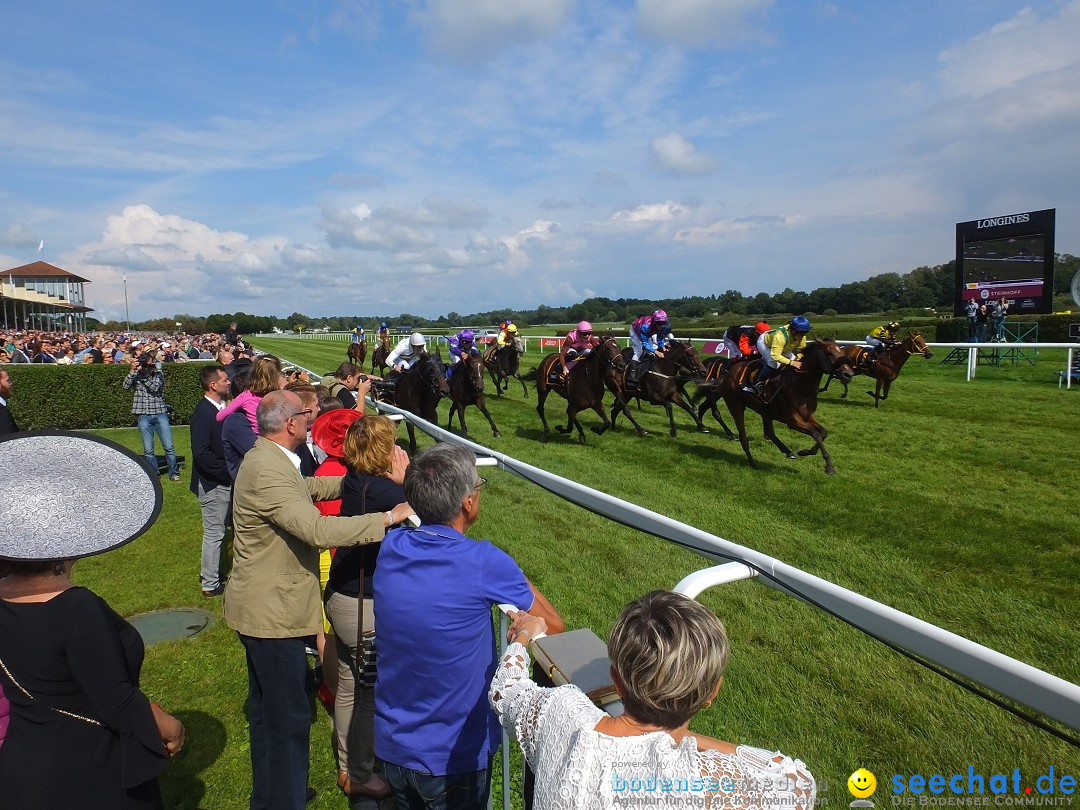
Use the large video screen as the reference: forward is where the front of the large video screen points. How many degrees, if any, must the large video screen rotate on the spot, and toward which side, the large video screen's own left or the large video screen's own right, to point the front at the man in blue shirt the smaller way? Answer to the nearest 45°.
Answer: approximately 45° to the large video screen's own left

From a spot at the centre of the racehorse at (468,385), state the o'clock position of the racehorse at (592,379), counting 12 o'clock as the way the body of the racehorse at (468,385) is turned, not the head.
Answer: the racehorse at (592,379) is roughly at 11 o'clock from the racehorse at (468,385).

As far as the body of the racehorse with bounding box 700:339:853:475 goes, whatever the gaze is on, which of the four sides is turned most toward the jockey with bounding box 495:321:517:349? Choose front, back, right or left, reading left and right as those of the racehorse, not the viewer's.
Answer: back

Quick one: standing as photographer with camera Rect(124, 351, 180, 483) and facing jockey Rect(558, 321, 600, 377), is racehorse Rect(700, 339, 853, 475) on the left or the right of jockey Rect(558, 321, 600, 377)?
right

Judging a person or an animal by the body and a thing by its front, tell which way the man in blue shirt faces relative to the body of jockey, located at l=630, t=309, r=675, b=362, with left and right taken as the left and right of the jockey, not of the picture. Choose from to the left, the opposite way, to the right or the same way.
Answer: to the left

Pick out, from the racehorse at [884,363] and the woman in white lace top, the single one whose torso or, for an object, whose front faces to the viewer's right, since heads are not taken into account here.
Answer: the racehorse

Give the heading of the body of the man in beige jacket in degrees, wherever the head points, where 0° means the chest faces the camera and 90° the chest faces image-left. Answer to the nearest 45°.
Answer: approximately 270°

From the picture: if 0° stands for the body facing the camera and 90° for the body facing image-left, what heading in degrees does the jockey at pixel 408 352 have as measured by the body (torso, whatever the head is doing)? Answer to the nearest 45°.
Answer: approximately 315°

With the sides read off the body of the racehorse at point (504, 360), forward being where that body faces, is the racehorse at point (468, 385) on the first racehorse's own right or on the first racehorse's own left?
on the first racehorse's own right

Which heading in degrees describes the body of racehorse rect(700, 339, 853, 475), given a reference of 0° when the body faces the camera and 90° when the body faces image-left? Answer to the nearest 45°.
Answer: approximately 315°

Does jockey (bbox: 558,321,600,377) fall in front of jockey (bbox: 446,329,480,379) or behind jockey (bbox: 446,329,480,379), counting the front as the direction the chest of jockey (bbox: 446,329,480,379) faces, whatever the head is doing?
in front

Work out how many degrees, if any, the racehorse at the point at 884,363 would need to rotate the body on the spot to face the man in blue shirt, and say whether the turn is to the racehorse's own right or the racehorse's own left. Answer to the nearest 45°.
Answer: approximately 90° to the racehorse's own right

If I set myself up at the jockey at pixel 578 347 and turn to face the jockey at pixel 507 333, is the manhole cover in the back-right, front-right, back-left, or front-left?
back-left

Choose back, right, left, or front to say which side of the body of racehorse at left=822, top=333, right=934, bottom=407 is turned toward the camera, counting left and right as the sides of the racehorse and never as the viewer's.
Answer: right

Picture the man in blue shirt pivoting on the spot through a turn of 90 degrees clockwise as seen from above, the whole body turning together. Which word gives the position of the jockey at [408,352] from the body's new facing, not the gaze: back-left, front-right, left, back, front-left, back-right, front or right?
back-left

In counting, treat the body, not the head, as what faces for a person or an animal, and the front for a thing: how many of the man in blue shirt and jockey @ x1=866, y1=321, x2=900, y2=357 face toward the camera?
0

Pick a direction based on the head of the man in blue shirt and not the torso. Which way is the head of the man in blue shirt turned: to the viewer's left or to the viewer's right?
to the viewer's right
